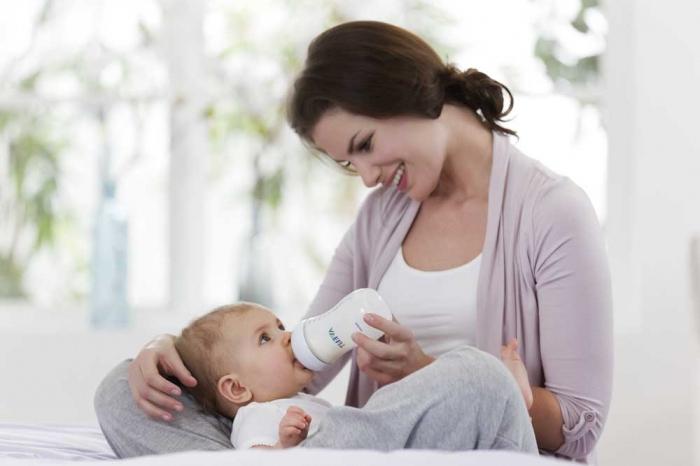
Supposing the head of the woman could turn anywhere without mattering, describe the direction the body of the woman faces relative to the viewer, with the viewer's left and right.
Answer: facing the viewer and to the left of the viewer

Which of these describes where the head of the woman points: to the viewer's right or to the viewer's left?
to the viewer's left

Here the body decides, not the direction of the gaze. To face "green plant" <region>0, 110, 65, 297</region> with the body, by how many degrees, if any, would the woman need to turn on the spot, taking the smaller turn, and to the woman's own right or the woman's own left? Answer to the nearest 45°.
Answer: approximately 90° to the woman's own right
